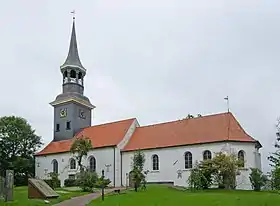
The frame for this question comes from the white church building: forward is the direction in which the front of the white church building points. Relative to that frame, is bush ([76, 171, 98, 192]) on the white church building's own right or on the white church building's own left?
on the white church building's own right

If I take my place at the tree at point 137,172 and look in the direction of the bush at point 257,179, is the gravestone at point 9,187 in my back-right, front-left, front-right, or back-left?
back-right

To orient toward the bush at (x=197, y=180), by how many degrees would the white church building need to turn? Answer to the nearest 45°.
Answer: approximately 45° to its left

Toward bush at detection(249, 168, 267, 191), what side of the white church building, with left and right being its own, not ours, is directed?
back
